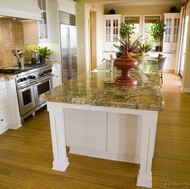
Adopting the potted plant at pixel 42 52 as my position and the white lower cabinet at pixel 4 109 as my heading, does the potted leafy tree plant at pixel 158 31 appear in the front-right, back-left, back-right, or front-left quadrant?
back-left

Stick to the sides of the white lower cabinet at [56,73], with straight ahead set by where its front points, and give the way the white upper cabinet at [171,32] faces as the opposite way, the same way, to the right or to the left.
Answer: to the right

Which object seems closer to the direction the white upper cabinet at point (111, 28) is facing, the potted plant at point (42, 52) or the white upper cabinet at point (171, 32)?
the potted plant

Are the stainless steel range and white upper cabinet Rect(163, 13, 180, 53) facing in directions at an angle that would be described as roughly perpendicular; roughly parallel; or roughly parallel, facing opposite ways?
roughly perpendicular

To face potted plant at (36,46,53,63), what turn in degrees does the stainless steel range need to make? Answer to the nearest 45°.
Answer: approximately 135° to its left

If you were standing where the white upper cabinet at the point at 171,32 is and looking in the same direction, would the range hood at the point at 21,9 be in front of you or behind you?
in front

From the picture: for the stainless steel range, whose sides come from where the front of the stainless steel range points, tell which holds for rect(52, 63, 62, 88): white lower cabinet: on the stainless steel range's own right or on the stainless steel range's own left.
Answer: on the stainless steel range's own left

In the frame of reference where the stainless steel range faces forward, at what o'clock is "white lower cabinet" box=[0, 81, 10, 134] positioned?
The white lower cabinet is roughly at 3 o'clock from the stainless steel range.

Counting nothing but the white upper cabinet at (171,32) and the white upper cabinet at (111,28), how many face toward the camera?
2

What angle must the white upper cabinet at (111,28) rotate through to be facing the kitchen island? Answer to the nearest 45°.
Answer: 0° — it already faces it

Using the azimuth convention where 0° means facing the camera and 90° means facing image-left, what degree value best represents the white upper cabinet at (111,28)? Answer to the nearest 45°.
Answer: approximately 0°

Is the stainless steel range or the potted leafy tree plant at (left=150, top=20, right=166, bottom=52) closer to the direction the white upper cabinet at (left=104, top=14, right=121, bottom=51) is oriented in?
the stainless steel range

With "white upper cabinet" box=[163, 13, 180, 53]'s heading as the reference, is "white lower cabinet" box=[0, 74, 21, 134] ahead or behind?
ahead
